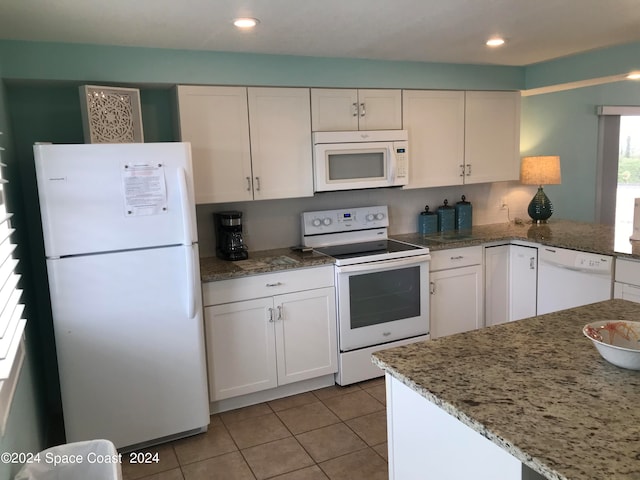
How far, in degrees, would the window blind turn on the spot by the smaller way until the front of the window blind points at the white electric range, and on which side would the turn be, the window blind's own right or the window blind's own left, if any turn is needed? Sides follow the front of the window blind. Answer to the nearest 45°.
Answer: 0° — it already faces it

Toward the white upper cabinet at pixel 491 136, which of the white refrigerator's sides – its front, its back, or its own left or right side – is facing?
left

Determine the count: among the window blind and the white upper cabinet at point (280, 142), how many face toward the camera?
1

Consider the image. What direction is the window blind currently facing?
to the viewer's right

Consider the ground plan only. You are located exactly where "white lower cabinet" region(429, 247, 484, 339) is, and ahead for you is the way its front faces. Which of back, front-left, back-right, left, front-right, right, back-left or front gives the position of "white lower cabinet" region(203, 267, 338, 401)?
right

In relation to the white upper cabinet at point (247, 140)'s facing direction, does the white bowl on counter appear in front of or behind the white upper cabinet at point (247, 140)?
in front

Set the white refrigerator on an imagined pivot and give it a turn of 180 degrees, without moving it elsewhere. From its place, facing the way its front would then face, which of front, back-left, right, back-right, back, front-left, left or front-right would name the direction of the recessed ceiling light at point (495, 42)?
right

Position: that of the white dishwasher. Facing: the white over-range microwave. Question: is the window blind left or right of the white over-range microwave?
left

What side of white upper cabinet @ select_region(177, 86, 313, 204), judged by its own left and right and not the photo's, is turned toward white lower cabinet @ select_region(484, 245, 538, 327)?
left

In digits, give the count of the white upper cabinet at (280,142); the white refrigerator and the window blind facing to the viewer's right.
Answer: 1
